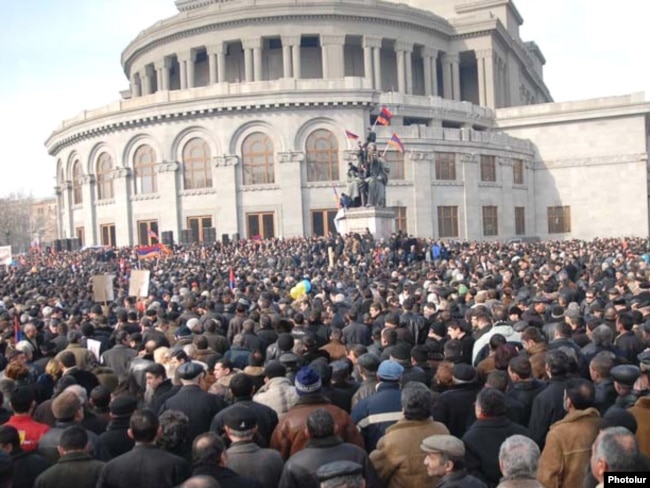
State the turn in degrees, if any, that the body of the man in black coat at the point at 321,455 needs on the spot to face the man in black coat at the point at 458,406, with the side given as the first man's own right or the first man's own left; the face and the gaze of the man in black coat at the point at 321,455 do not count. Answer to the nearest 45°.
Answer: approximately 45° to the first man's own right

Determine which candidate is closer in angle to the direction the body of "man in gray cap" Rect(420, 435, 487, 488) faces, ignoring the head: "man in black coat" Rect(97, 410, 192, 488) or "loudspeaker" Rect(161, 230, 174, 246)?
the man in black coat

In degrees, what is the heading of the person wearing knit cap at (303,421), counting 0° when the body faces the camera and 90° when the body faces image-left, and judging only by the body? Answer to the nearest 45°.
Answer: approximately 180°

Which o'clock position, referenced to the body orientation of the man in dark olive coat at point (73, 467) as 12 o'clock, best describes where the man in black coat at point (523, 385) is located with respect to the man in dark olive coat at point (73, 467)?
the man in black coat at point (523, 385) is roughly at 3 o'clock from the man in dark olive coat at point (73, 467).

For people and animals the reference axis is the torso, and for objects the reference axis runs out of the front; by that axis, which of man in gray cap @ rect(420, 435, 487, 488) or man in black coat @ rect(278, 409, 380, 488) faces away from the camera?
the man in black coat

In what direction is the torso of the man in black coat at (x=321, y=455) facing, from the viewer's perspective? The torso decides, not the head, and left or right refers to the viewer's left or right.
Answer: facing away from the viewer

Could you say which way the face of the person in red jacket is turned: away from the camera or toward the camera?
away from the camera

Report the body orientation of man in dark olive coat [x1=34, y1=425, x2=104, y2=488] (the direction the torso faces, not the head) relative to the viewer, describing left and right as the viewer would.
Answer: facing away from the viewer

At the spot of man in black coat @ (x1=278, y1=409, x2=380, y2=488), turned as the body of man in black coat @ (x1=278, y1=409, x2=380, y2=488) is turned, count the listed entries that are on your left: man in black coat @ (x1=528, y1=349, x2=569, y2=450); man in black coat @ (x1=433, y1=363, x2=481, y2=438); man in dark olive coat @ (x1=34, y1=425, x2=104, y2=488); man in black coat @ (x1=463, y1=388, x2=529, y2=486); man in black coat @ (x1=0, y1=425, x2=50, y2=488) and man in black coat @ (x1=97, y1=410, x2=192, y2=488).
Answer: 3

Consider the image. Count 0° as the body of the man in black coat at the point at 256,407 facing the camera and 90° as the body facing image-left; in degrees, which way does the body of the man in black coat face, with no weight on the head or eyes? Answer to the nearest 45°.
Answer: approximately 180°

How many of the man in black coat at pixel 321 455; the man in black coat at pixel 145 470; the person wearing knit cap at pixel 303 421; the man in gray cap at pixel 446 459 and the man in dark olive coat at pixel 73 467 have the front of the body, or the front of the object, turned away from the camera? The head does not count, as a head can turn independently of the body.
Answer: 4

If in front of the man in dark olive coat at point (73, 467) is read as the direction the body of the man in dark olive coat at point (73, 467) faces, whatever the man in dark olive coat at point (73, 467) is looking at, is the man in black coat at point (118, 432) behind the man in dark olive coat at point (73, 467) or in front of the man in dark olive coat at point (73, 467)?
in front

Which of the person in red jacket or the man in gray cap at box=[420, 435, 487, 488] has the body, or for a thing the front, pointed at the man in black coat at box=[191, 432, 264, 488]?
the man in gray cap

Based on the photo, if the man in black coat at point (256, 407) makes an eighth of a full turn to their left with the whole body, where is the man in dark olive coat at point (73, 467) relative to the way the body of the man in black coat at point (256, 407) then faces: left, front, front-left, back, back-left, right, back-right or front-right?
left

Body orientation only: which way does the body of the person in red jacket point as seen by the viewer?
away from the camera
